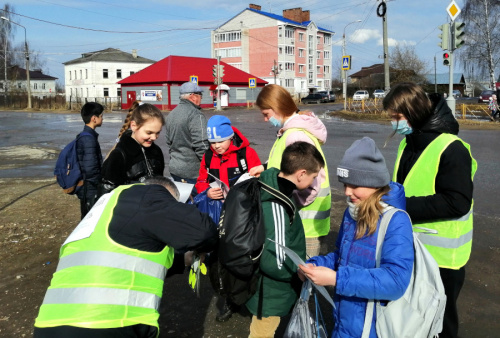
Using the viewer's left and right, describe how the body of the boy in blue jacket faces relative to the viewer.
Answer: facing to the right of the viewer

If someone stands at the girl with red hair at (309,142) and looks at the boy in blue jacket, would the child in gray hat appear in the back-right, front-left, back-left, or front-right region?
back-left

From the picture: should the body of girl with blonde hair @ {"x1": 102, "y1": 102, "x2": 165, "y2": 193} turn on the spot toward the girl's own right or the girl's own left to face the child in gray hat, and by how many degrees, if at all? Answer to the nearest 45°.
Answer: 0° — they already face them

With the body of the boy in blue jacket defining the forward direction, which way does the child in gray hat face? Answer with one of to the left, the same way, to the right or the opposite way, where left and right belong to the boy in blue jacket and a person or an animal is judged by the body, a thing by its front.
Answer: the opposite way

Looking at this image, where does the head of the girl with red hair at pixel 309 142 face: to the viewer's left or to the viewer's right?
to the viewer's left

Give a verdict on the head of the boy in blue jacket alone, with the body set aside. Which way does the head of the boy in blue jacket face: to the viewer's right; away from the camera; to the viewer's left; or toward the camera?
to the viewer's right

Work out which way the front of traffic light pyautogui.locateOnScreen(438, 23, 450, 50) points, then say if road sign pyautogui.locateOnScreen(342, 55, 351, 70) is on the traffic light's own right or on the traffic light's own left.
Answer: on the traffic light's own right

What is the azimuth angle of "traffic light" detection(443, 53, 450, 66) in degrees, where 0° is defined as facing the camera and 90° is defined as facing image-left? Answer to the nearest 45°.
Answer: approximately 0°

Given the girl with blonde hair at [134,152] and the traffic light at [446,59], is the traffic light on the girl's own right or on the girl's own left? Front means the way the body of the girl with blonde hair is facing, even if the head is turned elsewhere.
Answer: on the girl's own left
